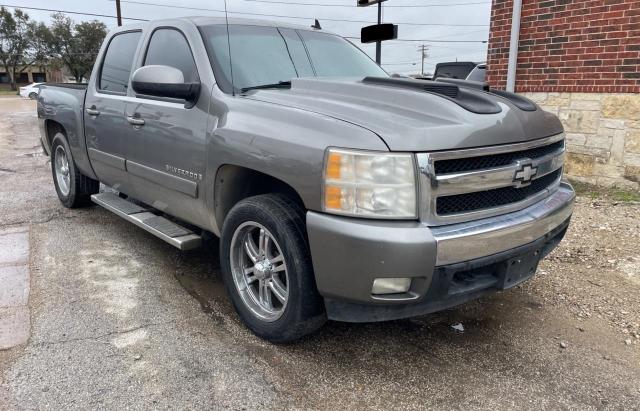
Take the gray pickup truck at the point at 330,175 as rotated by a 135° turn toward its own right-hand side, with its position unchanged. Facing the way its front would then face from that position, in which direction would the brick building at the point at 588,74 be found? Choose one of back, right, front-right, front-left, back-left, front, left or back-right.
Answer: back-right

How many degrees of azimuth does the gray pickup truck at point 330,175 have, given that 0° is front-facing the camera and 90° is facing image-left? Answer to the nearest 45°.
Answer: approximately 315°
